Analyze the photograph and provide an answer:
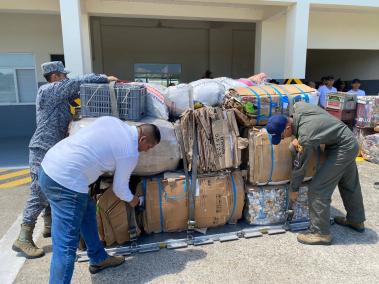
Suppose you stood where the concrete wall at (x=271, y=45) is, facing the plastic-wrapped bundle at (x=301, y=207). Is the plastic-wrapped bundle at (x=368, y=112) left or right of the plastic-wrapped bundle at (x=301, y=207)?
left

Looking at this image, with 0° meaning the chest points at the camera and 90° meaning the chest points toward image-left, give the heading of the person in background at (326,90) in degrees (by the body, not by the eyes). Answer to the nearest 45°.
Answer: approximately 0°

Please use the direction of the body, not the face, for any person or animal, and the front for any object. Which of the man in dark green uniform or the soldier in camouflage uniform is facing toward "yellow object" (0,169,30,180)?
the man in dark green uniform

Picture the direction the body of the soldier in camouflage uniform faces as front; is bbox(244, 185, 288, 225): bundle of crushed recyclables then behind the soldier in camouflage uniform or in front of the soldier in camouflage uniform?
in front

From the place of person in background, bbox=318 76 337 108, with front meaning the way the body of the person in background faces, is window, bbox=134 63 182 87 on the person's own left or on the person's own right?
on the person's own right

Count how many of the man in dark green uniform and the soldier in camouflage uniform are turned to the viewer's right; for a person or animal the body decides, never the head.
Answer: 1

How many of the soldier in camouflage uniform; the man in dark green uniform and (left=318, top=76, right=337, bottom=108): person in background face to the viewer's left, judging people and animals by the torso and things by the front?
1

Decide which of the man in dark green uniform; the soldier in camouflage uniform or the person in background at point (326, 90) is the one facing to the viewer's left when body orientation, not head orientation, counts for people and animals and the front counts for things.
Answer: the man in dark green uniform

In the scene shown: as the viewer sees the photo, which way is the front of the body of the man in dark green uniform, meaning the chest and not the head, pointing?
to the viewer's left

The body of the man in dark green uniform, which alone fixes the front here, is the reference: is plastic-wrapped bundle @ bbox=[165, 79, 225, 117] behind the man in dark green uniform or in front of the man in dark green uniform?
in front

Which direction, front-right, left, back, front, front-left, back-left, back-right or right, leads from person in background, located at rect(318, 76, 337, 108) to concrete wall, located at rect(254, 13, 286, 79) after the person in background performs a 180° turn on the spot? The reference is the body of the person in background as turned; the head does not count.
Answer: left

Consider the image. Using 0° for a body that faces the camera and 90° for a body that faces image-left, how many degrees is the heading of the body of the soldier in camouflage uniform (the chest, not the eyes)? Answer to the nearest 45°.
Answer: approximately 270°

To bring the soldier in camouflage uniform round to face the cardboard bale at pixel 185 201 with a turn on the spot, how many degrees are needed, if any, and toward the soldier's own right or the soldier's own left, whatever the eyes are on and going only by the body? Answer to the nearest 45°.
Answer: approximately 45° to the soldier's own right

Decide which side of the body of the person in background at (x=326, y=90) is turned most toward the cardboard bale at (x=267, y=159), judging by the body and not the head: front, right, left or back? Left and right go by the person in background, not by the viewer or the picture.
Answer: front

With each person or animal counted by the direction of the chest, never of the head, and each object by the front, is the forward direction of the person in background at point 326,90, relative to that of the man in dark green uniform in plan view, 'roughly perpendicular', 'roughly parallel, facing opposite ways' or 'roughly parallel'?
roughly perpendicular

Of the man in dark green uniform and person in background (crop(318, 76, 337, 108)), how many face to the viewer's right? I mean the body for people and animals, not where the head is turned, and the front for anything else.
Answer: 0
